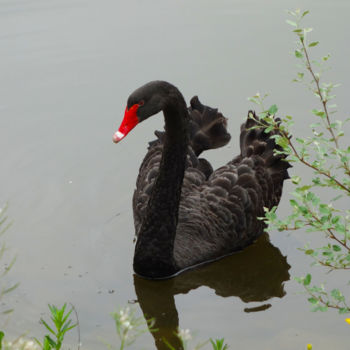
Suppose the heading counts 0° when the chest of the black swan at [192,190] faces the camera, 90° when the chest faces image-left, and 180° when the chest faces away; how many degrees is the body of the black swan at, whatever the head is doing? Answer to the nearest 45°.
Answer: approximately 45°
